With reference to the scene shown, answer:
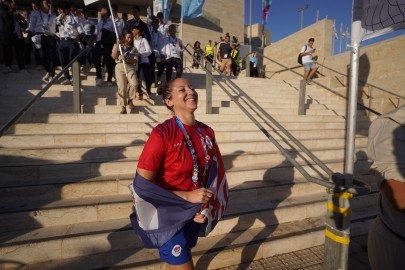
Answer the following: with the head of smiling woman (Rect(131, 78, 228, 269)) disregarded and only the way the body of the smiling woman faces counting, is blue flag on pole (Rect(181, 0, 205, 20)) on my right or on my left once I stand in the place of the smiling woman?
on my left

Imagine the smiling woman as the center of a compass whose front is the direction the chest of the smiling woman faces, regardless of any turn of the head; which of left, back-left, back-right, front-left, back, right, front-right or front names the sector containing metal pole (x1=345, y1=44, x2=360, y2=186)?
front-left

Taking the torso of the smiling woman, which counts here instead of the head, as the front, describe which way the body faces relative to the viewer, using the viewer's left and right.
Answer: facing the viewer and to the right of the viewer

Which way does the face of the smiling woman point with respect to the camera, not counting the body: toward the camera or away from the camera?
toward the camera

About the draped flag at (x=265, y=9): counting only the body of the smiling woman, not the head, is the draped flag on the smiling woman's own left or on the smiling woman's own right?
on the smiling woman's own left

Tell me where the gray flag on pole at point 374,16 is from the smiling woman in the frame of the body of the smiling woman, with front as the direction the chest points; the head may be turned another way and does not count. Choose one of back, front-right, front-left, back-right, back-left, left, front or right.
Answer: front-left
